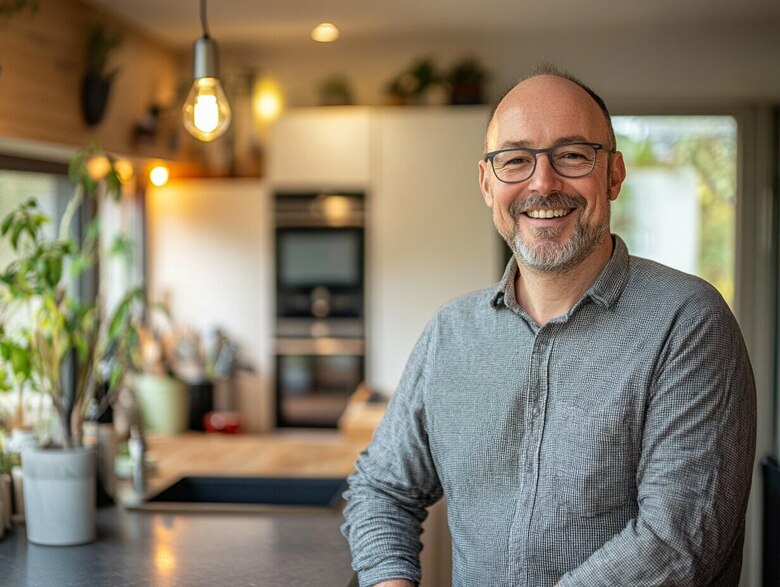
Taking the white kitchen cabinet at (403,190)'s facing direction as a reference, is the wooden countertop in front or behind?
in front

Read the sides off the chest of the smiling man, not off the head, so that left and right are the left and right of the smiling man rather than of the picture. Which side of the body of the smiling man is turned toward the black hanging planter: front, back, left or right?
right

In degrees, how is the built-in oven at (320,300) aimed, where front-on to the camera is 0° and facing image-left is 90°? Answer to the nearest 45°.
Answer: approximately 0°

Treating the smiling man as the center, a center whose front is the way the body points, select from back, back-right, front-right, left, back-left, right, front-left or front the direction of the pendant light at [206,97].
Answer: right

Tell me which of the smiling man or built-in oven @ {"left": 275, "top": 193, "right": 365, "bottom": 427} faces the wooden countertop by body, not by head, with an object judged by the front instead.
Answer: the built-in oven

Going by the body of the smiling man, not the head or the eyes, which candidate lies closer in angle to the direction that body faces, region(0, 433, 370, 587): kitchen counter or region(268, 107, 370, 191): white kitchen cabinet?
the kitchen counter

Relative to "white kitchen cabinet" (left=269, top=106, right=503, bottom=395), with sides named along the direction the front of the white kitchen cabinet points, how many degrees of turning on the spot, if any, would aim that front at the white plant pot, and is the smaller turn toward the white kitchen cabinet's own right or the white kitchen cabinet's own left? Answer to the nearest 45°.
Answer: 0° — it already faces it

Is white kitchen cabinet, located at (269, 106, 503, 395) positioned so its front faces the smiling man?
yes
